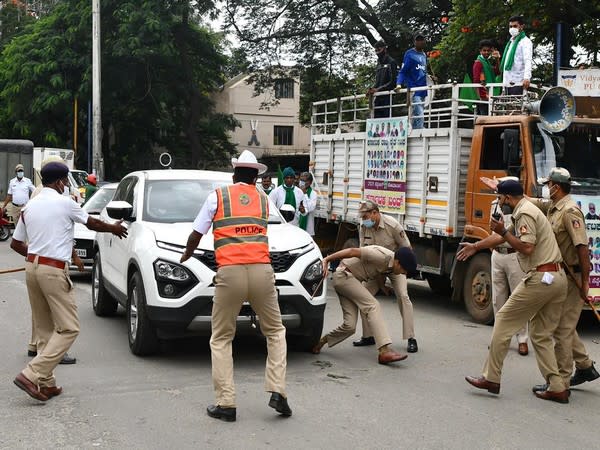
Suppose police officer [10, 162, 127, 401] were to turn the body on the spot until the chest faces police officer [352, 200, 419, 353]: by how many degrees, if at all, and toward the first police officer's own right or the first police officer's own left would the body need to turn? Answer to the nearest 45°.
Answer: approximately 45° to the first police officer's own right

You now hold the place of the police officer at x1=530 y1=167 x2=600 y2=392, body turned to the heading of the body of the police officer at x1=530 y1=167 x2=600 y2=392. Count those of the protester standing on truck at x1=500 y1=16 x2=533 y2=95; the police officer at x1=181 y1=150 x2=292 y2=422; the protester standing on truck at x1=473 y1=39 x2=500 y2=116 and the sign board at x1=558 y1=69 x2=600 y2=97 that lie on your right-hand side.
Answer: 3

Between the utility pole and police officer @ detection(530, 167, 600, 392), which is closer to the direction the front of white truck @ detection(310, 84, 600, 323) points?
the police officer

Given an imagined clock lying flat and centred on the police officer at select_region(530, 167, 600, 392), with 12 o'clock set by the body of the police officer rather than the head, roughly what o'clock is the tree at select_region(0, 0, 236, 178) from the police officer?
The tree is roughly at 2 o'clock from the police officer.

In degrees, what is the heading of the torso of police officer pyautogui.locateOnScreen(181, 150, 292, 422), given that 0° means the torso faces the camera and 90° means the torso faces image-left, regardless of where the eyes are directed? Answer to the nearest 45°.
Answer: approximately 180°

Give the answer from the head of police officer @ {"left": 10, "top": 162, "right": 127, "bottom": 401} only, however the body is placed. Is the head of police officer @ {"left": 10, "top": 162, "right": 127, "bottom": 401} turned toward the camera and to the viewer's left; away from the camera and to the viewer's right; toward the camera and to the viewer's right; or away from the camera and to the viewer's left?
away from the camera and to the viewer's right

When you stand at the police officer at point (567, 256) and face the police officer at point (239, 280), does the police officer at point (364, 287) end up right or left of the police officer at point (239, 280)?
right

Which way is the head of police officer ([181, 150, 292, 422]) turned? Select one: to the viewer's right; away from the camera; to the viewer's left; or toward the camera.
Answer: away from the camera

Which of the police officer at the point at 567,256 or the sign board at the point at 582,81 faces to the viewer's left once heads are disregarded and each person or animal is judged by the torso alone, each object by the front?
the police officer

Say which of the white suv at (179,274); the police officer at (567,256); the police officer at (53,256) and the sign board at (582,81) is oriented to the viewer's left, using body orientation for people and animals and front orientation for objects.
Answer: the police officer at (567,256)

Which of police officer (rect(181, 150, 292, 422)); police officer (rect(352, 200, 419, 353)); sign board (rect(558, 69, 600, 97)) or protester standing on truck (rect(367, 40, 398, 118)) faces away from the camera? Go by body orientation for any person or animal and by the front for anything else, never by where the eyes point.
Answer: police officer (rect(181, 150, 292, 422))

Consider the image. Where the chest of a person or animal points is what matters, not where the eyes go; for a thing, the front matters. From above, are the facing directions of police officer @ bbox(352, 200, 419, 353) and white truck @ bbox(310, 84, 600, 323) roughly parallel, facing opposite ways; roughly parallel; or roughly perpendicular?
roughly perpendicular

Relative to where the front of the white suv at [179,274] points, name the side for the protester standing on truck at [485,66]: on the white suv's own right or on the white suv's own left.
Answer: on the white suv's own left
